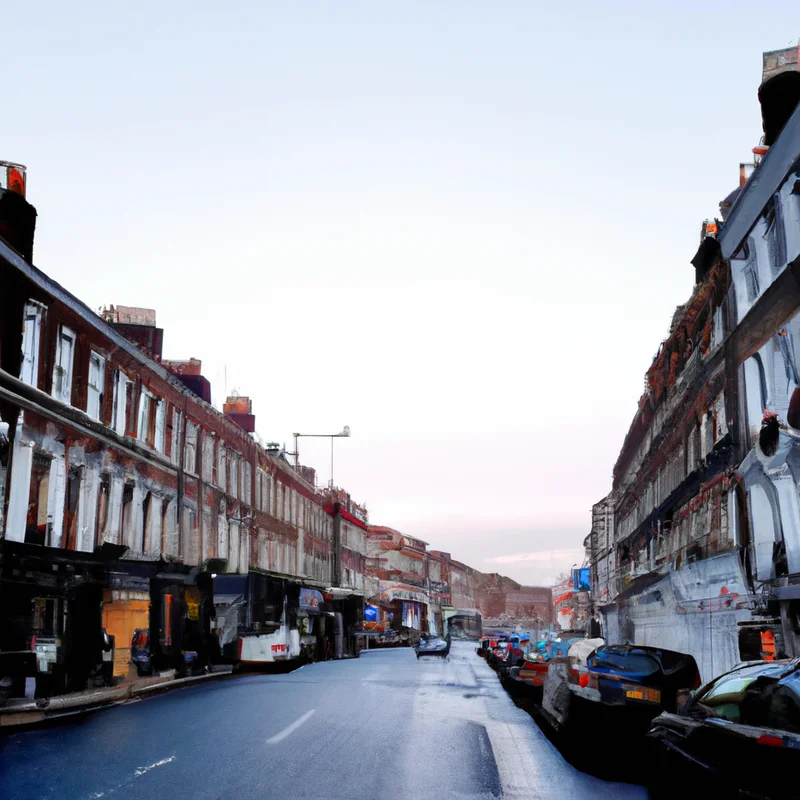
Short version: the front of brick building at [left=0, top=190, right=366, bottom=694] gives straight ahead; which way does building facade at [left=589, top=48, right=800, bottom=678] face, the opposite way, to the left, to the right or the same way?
the opposite way

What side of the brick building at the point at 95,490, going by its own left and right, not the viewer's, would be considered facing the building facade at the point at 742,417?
front

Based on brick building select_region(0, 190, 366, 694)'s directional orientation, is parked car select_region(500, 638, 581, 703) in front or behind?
in front

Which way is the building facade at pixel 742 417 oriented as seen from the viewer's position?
to the viewer's left

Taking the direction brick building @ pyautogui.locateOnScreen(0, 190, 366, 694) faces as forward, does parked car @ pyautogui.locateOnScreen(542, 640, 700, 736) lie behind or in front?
in front

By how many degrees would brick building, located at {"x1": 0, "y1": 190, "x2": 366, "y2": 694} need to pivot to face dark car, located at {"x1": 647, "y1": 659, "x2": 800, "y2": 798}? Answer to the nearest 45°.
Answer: approximately 45° to its right

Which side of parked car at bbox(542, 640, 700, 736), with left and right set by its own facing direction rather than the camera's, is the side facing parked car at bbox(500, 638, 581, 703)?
front

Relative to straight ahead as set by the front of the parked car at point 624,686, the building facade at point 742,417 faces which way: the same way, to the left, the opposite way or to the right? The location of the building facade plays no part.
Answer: to the left

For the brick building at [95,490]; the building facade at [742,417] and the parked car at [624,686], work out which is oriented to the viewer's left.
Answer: the building facade

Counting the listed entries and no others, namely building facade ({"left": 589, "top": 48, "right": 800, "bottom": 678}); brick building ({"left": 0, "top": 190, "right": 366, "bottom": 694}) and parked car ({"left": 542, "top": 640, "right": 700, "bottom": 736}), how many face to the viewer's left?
1

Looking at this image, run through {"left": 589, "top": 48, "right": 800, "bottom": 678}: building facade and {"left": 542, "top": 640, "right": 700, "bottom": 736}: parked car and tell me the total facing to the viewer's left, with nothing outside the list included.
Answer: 1

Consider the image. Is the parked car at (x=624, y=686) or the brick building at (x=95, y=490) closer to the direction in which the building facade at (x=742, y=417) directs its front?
the brick building

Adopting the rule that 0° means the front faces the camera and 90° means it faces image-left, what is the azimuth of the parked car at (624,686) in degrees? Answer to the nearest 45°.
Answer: approximately 180°

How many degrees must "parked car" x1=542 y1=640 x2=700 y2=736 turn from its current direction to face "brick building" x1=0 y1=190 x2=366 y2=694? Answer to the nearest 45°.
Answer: approximately 45° to its left

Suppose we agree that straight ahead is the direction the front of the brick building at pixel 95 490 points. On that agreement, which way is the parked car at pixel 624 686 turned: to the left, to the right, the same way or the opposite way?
to the left
